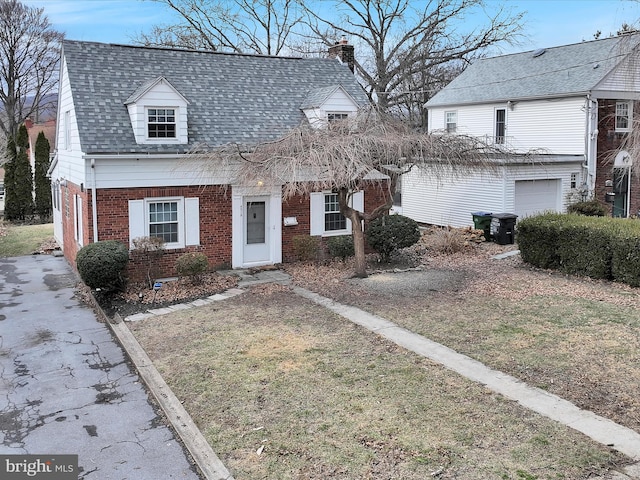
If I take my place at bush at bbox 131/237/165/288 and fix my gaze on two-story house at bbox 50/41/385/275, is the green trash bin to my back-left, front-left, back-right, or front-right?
front-right

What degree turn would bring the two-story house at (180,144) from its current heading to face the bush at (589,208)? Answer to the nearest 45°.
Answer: approximately 90° to its left

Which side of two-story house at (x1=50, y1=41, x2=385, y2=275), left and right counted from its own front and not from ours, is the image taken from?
front

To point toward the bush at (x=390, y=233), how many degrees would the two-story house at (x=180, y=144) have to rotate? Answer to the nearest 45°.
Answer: approximately 90° to its left

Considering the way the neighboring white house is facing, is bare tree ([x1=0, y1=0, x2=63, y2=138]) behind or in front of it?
behind

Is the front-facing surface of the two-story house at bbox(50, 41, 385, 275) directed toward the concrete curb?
yes

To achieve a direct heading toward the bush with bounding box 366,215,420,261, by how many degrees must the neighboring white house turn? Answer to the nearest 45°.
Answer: approximately 90° to its right

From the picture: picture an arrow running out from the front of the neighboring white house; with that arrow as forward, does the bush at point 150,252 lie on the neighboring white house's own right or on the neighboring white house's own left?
on the neighboring white house's own right

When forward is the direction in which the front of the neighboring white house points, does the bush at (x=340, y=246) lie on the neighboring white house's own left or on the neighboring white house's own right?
on the neighboring white house's own right

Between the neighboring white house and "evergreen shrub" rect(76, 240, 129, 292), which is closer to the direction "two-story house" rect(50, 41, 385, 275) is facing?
the evergreen shrub

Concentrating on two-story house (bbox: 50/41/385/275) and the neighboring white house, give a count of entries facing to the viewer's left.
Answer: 0

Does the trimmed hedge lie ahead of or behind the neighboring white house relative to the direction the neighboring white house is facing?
ahead

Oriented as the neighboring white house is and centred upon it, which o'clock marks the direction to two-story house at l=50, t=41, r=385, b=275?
The two-story house is roughly at 3 o'clock from the neighboring white house.

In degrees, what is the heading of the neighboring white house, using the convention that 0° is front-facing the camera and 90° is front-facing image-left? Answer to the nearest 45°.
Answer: approximately 315°

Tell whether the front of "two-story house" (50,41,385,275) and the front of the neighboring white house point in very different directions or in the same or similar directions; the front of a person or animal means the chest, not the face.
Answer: same or similar directions
